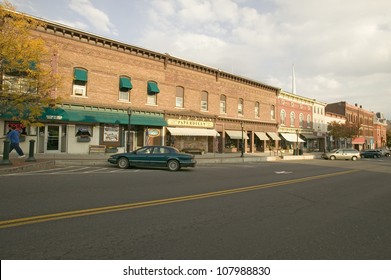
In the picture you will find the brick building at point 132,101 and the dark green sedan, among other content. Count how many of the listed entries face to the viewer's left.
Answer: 1

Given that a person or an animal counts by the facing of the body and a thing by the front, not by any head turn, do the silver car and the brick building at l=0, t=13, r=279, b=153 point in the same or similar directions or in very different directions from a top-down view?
very different directions

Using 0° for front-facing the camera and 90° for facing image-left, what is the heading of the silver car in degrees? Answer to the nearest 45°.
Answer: approximately 90°

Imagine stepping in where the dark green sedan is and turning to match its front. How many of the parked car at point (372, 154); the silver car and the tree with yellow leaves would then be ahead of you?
1

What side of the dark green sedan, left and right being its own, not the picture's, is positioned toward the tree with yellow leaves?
front

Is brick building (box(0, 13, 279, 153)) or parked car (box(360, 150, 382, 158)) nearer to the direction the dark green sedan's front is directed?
the brick building

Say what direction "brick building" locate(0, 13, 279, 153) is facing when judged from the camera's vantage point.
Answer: facing the viewer and to the right of the viewer

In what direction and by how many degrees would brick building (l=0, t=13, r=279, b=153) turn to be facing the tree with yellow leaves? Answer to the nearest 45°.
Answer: approximately 90° to its right

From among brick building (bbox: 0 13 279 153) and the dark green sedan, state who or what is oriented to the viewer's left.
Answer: the dark green sedan

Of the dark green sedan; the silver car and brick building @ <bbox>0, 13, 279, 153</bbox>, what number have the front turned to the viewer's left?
2

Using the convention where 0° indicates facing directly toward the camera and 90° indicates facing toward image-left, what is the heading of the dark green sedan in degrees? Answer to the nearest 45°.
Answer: approximately 90°

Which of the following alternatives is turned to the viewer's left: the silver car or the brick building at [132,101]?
the silver car

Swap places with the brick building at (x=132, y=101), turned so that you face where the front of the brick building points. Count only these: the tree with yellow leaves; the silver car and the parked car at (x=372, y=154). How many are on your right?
1
